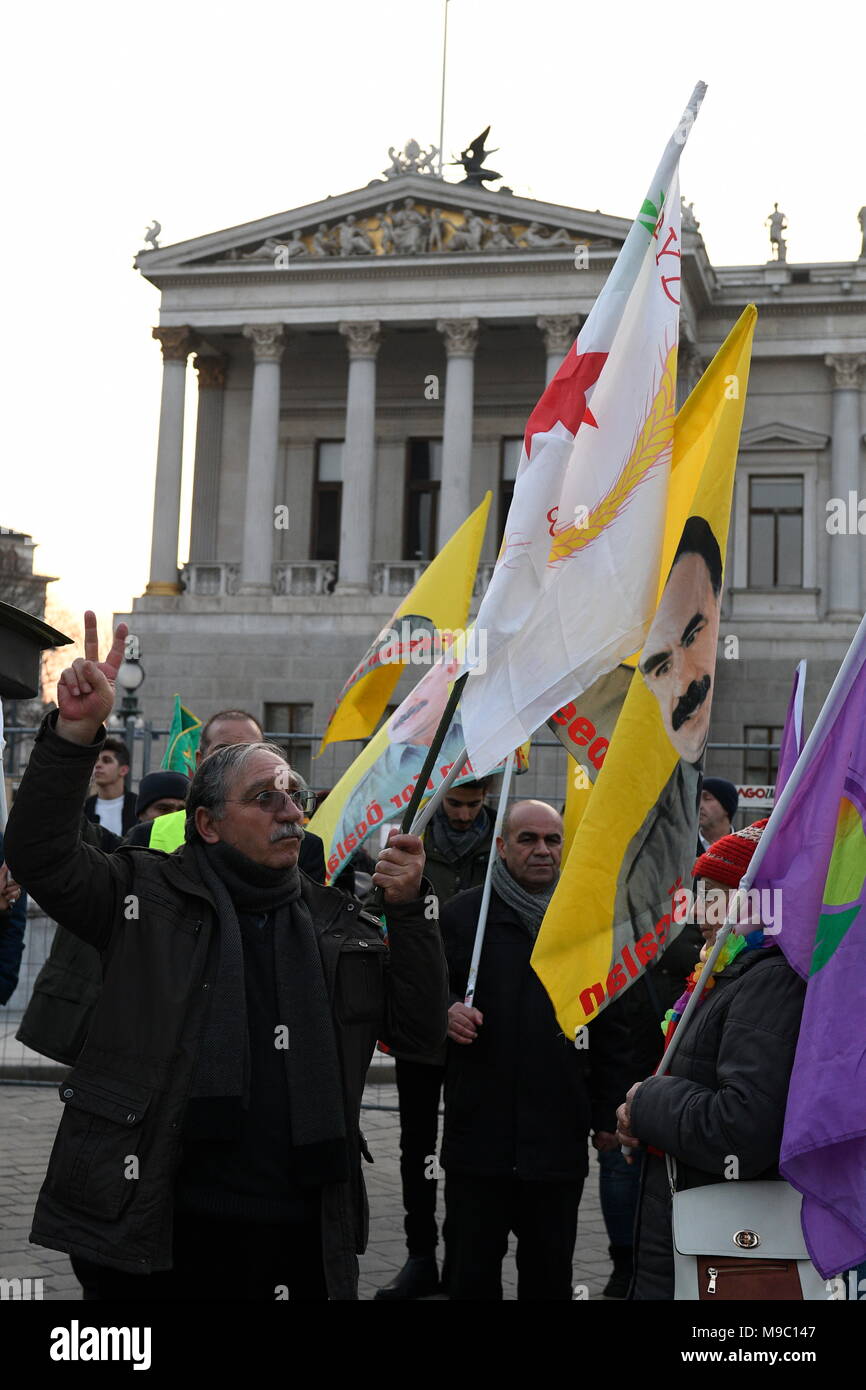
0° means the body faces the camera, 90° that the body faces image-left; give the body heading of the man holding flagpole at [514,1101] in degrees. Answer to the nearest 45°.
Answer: approximately 0°

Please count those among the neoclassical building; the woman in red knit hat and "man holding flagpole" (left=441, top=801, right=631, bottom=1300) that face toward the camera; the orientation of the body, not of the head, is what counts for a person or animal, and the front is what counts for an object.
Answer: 2

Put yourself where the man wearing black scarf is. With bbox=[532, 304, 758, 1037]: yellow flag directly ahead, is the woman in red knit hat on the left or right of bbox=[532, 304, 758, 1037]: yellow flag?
right

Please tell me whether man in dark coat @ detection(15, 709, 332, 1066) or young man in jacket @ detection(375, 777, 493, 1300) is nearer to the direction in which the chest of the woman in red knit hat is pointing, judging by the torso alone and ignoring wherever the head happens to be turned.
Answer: the man in dark coat

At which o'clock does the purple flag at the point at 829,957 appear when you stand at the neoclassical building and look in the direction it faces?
The purple flag is roughly at 12 o'clock from the neoclassical building.

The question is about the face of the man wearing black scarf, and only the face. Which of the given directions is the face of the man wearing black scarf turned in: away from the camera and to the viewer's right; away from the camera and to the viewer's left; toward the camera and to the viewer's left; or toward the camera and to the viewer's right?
toward the camera and to the viewer's right

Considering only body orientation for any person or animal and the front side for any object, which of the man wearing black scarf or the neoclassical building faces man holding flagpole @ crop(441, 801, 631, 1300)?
the neoclassical building

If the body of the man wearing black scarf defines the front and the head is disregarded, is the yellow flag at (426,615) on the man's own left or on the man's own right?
on the man's own left

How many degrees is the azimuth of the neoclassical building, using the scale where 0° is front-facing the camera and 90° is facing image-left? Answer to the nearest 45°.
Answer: approximately 0°

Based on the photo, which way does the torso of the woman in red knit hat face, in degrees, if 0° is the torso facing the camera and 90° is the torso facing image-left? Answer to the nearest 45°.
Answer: approximately 90°
